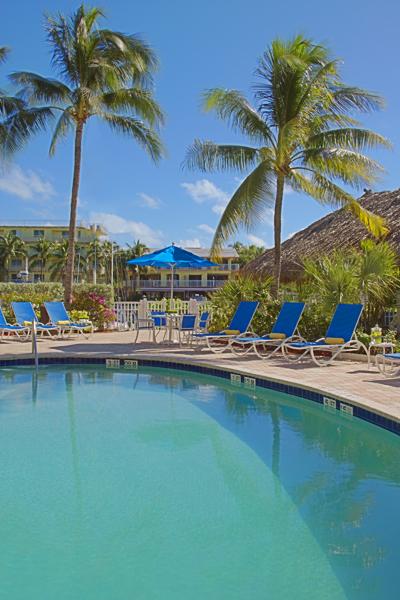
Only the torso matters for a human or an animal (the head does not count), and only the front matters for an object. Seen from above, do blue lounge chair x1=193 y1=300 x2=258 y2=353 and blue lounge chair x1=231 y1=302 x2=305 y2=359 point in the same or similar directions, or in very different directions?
same or similar directions

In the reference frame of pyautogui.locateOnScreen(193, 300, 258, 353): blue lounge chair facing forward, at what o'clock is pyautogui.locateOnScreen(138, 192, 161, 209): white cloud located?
The white cloud is roughly at 4 o'clock from the blue lounge chair.

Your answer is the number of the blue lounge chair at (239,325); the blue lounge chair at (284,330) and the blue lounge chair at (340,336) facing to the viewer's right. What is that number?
0

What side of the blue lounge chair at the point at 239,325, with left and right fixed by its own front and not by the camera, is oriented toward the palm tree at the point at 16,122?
right

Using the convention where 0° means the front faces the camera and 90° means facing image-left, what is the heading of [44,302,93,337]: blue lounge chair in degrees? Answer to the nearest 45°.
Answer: approximately 315°

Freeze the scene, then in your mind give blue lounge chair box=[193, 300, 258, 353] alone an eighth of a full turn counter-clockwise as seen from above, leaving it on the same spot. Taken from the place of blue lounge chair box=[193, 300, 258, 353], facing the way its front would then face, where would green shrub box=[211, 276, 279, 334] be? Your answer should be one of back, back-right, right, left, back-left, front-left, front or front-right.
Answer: back

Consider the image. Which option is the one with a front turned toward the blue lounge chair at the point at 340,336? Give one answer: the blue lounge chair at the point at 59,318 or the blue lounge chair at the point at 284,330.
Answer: the blue lounge chair at the point at 59,318

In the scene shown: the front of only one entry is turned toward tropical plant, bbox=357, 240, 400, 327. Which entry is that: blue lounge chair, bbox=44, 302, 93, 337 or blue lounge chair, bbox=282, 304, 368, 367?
blue lounge chair, bbox=44, 302, 93, 337

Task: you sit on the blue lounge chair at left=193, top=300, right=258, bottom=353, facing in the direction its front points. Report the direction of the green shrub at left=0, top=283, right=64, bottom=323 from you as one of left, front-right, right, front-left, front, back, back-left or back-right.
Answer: right

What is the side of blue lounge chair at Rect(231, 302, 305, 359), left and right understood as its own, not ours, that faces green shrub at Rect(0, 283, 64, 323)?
right

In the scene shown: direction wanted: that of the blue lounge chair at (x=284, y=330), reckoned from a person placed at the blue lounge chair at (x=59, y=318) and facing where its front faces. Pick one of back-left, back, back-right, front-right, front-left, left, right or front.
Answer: front

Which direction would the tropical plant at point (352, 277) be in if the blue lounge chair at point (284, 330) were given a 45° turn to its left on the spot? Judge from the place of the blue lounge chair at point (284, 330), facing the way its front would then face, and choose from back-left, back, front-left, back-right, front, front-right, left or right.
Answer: back-left

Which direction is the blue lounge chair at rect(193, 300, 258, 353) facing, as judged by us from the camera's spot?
facing the viewer and to the left of the viewer

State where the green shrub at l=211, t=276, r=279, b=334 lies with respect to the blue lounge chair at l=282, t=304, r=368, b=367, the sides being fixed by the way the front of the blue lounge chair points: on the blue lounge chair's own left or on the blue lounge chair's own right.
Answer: on the blue lounge chair's own right
